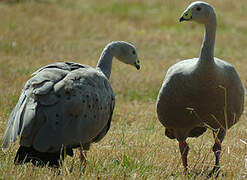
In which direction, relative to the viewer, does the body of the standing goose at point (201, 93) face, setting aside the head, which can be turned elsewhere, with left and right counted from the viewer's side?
facing the viewer

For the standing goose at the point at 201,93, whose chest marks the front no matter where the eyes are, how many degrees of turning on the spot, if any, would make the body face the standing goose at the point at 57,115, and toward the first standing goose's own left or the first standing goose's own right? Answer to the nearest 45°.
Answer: approximately 45° to the first standing goose's own right
